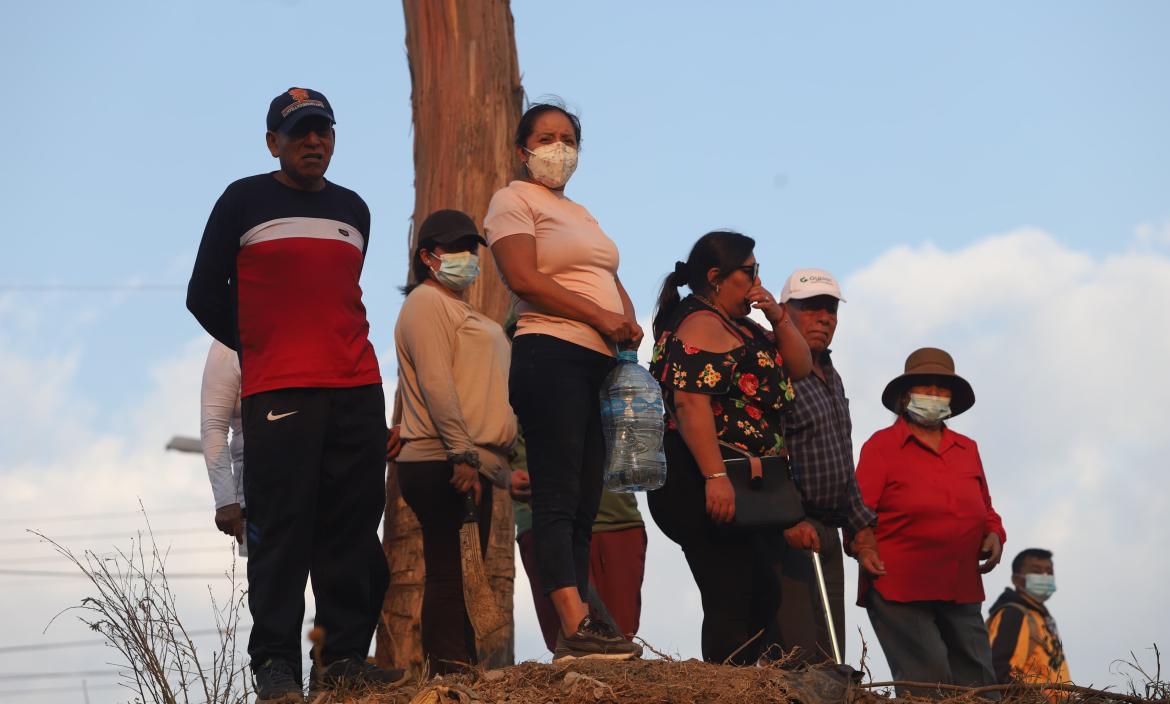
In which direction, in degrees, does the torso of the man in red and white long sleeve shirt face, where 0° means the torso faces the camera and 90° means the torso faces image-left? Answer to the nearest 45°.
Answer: approximately 315°

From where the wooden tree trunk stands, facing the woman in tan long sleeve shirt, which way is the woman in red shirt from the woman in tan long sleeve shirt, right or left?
left

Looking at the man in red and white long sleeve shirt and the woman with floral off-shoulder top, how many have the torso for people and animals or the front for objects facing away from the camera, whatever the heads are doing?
0

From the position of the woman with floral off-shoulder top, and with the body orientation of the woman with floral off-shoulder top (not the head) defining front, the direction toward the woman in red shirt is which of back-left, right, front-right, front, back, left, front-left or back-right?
front-left

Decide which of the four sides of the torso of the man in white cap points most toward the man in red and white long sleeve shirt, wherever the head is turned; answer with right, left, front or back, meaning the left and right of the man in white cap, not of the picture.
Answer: right

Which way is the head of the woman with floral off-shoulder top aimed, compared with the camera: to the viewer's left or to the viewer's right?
to the viewer's right

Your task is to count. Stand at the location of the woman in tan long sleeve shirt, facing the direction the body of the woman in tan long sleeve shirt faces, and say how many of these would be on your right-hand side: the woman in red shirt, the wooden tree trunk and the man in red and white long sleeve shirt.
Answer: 1

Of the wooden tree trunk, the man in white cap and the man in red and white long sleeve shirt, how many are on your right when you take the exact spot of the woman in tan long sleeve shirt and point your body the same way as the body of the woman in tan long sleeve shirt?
1

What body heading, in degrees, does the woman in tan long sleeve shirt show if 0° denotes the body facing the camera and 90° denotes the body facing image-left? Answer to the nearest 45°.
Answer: approximately 315°
